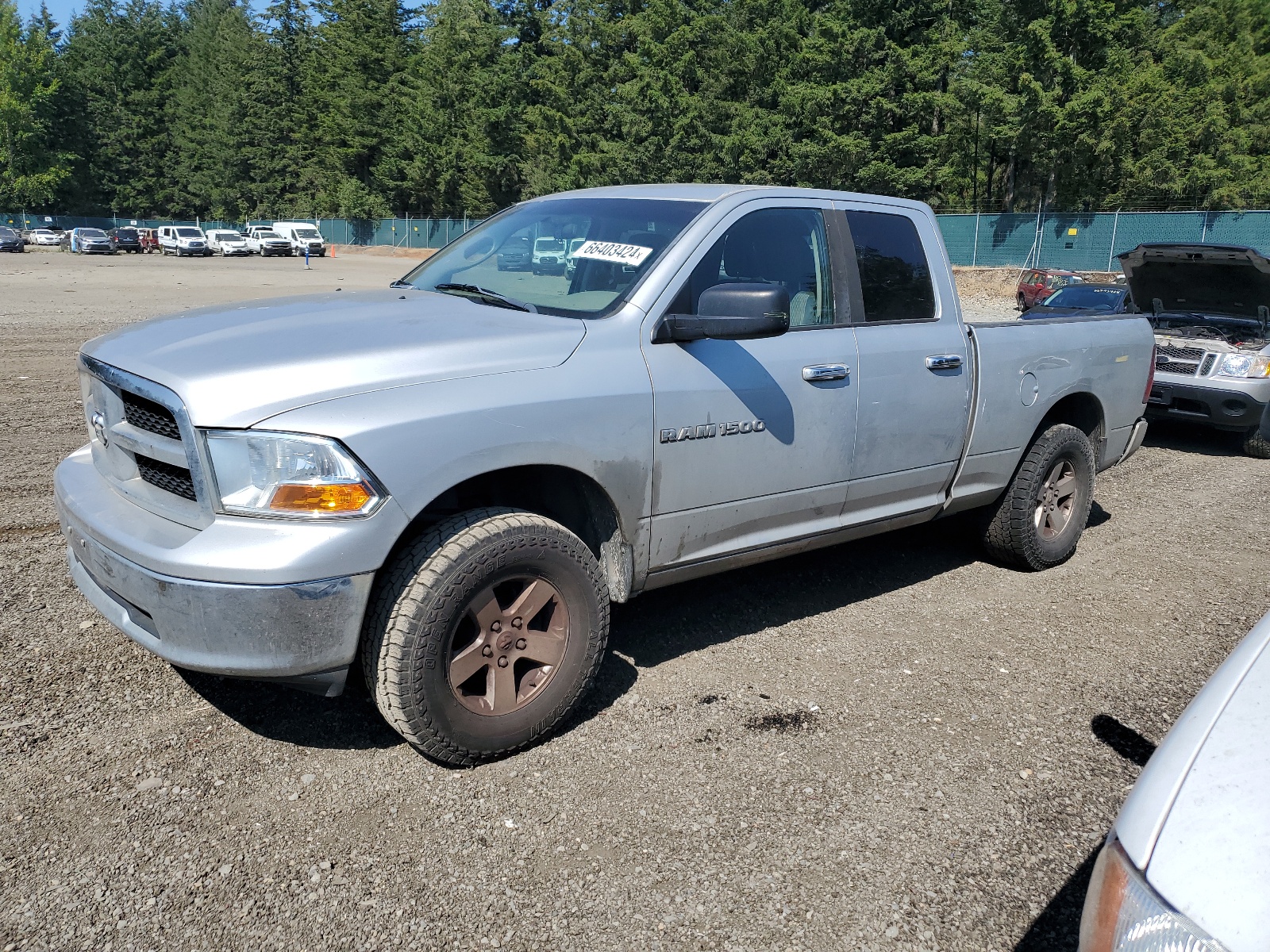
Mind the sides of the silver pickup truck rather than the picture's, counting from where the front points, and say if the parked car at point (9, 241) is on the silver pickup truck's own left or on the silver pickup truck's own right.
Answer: on the silver pickup truck's own right

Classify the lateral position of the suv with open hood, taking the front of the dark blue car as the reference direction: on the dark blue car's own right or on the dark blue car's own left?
on the dark blue car's own left

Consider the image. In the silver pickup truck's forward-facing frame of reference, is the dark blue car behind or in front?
behind

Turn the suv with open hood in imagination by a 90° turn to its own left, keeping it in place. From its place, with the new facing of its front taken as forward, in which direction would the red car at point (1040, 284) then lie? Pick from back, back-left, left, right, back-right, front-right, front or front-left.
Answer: back-left

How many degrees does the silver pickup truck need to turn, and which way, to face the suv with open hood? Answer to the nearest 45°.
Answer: approximately 180°

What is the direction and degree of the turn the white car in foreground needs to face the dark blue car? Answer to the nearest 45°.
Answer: approximately 135° to its right

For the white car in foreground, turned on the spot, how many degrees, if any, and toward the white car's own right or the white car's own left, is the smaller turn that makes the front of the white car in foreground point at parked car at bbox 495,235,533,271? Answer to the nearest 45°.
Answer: approximately 90° to the white car's own right

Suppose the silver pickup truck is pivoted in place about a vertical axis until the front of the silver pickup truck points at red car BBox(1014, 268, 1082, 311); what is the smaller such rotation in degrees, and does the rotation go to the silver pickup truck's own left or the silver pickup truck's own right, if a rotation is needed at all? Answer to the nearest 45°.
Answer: approximately 180°

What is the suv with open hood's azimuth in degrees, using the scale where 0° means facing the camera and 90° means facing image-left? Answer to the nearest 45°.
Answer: approximately 45°

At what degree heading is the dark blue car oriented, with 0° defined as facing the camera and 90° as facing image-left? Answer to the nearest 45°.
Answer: approximately 45°
